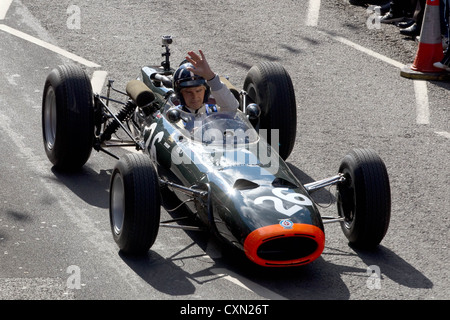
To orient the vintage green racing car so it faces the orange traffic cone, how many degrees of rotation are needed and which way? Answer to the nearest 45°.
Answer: approximately 90° to its left

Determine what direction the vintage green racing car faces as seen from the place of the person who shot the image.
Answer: facing the viewer and to the right of the viewer
